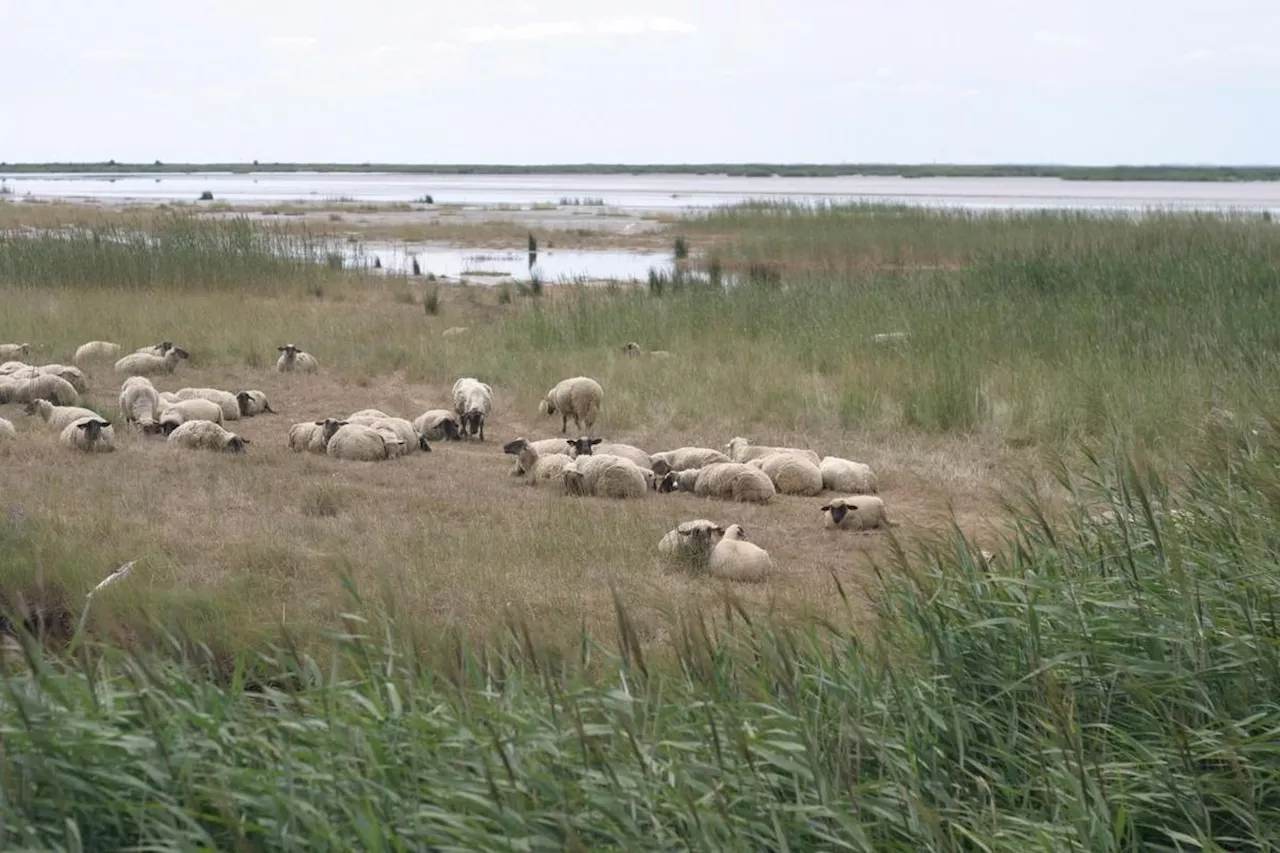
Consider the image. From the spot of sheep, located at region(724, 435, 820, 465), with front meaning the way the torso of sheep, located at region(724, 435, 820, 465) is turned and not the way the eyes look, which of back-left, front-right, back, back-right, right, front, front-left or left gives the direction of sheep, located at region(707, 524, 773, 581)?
left

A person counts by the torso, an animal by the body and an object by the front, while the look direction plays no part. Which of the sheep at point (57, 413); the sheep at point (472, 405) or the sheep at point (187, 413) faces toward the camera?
the sheep at point (472, 405)

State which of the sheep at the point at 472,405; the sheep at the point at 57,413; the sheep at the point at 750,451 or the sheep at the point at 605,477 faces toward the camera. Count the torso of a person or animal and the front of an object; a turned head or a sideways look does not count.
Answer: the sheep at the point at 472,405

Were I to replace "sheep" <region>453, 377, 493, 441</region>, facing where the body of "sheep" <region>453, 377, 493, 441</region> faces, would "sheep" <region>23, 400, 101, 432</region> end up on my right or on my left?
on my right

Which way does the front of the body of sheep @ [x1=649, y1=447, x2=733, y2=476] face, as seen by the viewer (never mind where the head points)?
to the viewer's left

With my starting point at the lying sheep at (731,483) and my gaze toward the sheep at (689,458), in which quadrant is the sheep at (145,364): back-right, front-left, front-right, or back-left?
front-left

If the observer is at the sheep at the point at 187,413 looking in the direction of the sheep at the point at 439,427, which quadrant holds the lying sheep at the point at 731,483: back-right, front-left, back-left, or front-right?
front-right

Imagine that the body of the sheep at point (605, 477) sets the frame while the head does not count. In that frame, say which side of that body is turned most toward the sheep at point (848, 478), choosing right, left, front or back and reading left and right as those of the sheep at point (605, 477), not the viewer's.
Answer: back

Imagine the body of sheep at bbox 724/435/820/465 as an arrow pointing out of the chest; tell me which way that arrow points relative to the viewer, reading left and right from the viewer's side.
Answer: facing to the left of the viewer

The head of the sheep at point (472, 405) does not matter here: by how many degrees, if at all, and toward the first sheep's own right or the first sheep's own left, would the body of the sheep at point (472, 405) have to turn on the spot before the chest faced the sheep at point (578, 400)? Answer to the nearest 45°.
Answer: approximately 45° to the first sheep's own left

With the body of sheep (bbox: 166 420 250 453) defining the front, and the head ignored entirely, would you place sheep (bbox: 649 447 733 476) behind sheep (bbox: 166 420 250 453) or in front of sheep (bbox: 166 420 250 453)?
in front

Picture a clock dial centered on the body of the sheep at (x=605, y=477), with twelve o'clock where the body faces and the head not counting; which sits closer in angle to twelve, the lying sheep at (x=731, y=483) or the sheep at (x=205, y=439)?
the sheep

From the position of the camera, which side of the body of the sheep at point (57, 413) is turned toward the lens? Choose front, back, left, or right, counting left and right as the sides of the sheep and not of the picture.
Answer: left

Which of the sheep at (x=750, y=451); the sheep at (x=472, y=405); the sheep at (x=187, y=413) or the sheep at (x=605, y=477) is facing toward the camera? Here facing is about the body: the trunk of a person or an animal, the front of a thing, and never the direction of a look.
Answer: the sheep at (x=472, y=405)

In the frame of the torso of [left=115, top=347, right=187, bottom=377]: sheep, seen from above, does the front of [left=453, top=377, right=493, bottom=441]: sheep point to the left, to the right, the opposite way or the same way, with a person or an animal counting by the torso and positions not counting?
to the right

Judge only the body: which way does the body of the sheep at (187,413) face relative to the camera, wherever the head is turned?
to the viewer's left

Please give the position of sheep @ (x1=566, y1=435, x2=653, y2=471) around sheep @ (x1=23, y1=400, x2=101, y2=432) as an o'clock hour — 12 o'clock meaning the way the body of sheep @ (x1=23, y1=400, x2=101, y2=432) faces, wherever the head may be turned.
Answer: sheep @ (x1=566, y1=435, x2=653, y2=471) is roughly at 7 o'clock from sheep @ (x1=23, y1=400, x2=101, y2=432).

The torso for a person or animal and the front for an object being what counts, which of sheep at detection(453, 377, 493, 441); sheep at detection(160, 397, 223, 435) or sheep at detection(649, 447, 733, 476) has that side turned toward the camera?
sheep at detection(453, 377, 493, 441)

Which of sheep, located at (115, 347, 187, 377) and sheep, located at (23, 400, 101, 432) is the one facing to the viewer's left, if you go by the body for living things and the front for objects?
sheep, located at (23, 400, 101, 432)

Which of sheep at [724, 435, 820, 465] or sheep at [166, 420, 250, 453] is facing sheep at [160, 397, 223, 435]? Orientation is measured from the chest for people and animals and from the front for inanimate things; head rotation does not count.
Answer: sheep at [724, 435, 820, 465]
